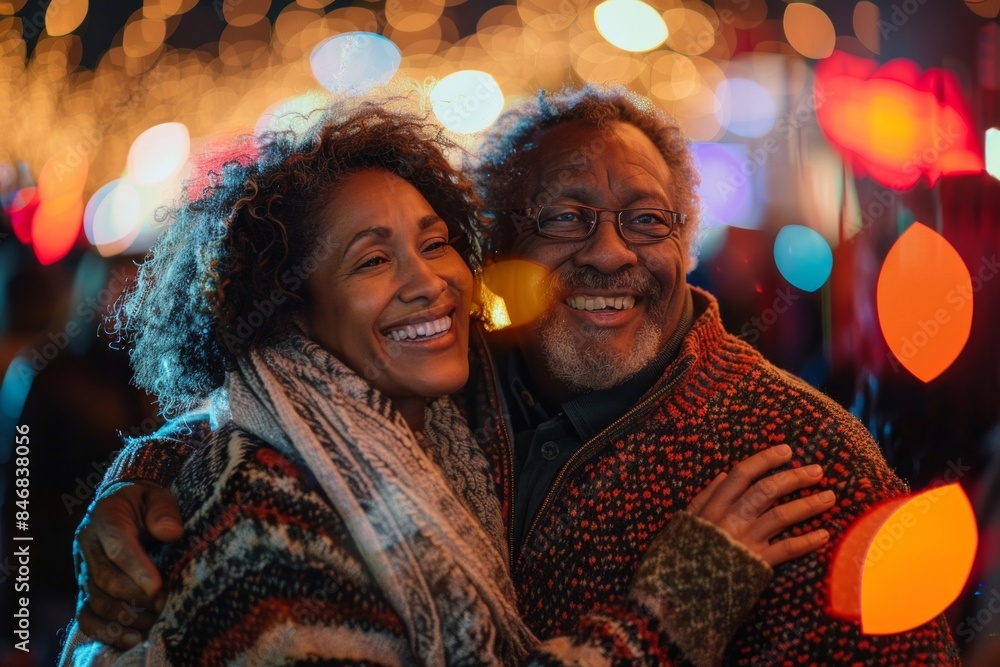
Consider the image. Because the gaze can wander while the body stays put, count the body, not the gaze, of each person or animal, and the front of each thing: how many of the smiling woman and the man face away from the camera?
0

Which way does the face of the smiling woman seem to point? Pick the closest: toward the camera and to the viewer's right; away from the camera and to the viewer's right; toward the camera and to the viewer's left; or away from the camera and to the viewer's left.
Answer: toward the camera and to the viewer's right

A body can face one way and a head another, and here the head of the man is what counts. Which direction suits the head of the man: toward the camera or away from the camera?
toward the camera

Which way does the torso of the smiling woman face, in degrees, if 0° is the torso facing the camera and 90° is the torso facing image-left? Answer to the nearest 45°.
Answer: approximately 315°

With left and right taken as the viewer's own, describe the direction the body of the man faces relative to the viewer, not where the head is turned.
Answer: facing the viewer and to the left of the viewer
